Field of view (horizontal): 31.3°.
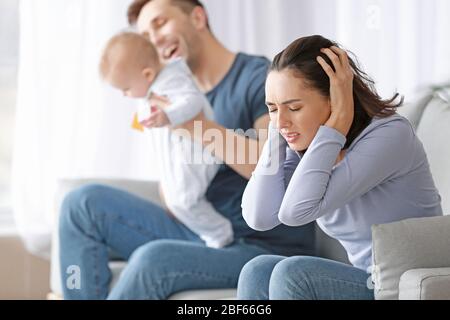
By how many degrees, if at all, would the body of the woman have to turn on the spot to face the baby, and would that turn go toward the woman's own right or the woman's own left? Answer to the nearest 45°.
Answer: approximately 90° to the woman's own right

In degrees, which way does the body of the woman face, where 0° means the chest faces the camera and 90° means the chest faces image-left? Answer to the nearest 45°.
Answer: approximately 45°

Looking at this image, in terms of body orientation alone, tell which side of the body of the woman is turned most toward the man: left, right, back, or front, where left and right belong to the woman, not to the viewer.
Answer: right

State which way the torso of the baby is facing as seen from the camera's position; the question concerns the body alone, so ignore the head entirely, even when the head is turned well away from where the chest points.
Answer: to the viewer's left

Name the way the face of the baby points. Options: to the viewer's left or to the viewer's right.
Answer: to the viewer's left

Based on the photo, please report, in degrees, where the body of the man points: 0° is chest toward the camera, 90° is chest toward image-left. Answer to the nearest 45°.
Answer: approximately 45°

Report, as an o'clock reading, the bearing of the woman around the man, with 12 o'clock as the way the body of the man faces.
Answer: The woman is roughly at 8 o'clock from the man.
